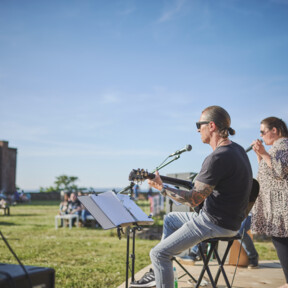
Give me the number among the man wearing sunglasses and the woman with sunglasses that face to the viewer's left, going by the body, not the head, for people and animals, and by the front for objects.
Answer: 2

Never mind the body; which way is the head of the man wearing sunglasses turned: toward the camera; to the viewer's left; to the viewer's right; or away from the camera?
to the viewer's left

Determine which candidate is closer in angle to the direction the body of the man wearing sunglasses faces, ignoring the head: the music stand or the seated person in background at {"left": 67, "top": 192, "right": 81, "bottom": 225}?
the music stand

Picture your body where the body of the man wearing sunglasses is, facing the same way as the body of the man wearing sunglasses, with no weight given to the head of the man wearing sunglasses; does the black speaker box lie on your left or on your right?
on your left

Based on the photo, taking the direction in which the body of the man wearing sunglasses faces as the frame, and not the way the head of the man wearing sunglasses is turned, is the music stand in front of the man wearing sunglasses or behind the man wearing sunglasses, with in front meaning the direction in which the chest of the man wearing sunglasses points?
in front

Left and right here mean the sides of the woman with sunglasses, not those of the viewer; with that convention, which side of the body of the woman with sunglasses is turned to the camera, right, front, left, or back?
left

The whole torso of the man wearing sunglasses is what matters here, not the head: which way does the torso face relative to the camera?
to the viewer's left

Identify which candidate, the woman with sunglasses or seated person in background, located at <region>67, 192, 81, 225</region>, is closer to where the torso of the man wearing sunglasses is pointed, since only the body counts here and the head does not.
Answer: the seated person in background

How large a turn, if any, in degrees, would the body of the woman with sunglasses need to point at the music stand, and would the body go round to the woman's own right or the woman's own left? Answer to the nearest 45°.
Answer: approximately 45° to the woman's own left

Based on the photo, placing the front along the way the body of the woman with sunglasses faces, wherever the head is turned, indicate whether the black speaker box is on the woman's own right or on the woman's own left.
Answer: on the woman's own left
